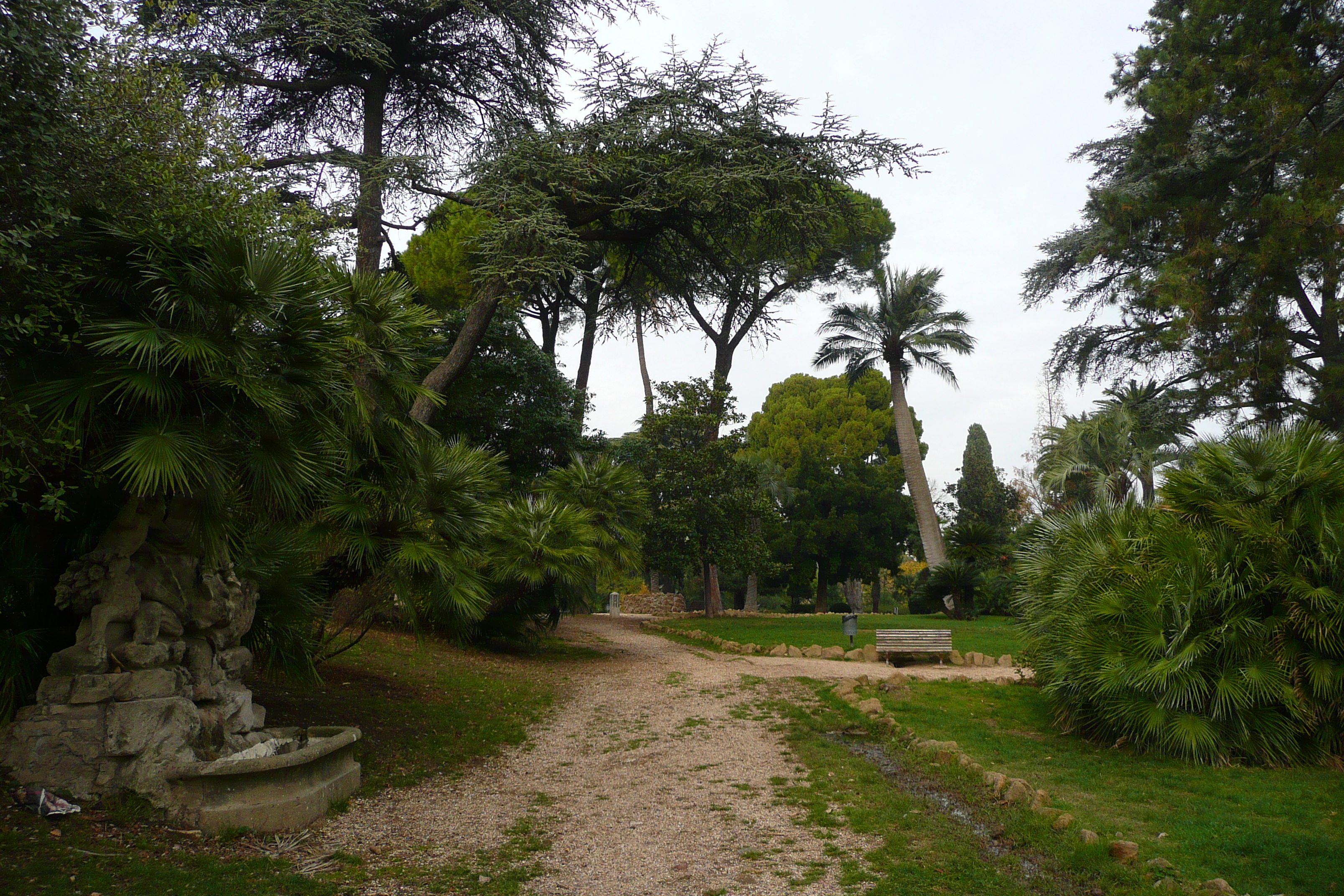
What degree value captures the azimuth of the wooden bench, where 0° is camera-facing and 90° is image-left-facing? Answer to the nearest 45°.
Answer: approximately 0°

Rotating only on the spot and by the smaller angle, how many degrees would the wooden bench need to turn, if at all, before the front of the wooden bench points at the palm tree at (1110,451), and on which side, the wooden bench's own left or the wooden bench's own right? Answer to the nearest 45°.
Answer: approximately 180°

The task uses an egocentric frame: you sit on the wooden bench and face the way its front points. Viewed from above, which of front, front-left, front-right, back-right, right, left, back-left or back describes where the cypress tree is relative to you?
back

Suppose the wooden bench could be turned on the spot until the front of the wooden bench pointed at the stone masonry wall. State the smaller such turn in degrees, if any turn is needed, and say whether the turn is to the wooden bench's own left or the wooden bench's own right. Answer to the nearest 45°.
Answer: approximately 135° to the wooden bench's own right

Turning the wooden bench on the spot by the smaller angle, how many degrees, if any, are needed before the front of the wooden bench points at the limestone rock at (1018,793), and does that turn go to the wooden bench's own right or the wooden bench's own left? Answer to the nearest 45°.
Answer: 0° — it already faces it
